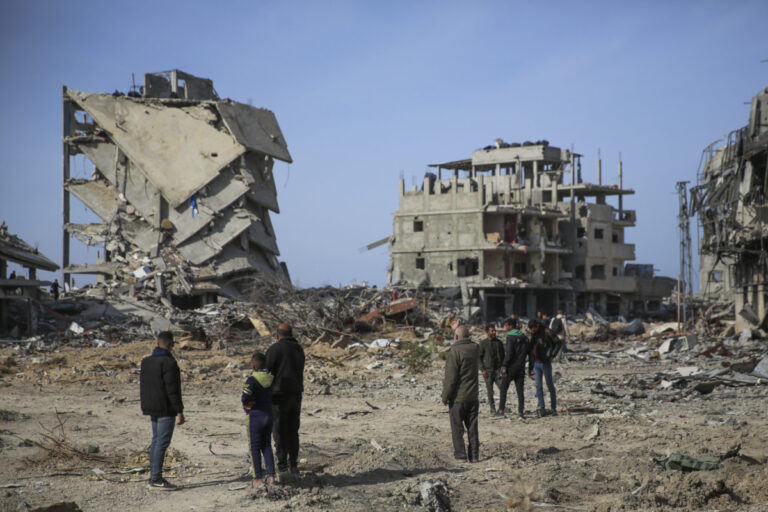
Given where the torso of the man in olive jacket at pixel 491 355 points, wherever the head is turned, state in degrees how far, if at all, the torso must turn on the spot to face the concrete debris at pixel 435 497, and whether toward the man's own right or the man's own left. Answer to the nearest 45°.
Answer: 0° — they already face it

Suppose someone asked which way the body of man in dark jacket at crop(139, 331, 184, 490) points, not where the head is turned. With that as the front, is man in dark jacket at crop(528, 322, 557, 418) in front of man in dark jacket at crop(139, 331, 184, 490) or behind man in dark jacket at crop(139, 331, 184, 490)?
in front

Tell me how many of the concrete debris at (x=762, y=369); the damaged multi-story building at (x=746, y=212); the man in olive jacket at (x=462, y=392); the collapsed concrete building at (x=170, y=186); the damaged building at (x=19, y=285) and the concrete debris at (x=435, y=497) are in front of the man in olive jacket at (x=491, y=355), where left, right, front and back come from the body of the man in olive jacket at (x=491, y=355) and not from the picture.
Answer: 2

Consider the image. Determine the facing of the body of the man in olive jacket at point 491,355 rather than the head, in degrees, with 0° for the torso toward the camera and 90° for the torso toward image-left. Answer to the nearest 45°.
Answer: approximately 0°

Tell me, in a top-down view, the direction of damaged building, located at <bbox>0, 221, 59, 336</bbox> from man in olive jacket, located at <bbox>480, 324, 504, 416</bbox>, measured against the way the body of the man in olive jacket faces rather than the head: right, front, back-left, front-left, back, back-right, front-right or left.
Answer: back-right

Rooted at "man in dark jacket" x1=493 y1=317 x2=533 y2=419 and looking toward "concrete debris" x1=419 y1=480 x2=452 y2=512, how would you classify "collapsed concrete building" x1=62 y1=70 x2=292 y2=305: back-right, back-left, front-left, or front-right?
back-right

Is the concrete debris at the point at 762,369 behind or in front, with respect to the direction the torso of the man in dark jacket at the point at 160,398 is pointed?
in front

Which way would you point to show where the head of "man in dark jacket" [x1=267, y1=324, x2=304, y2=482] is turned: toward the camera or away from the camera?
away from the camera

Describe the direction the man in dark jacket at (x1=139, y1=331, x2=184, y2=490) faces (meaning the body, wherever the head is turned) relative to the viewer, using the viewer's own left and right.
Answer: facing away from the viewer and to the right of the viewer

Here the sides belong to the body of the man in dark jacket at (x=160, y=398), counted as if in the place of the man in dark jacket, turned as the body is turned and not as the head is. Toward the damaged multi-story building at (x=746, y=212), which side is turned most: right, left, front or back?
front

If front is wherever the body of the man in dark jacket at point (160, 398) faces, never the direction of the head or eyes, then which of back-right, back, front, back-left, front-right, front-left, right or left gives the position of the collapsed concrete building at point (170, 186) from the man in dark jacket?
front-left

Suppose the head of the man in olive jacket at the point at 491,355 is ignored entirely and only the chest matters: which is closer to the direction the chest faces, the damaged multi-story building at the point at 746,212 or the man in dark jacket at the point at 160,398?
the man in dark jacket
